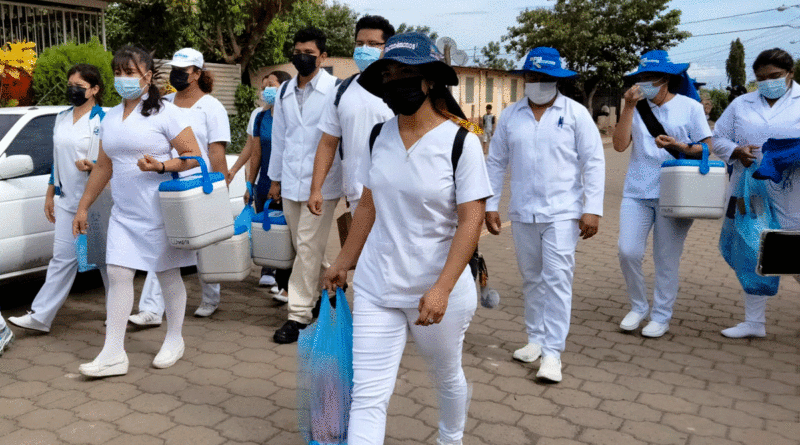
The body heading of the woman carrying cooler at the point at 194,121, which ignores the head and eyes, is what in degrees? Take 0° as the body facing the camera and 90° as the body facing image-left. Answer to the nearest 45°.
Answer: approximately 45°

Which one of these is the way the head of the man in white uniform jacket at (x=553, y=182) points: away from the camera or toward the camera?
toward the camera

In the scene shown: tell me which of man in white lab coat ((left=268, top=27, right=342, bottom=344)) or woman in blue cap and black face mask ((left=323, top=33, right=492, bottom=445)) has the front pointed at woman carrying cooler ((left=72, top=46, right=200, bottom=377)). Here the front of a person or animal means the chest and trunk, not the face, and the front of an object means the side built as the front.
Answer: the man in white lab coat

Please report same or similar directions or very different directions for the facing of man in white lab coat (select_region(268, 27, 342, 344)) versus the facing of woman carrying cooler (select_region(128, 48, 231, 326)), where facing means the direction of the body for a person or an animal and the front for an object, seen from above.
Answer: same or similar directions

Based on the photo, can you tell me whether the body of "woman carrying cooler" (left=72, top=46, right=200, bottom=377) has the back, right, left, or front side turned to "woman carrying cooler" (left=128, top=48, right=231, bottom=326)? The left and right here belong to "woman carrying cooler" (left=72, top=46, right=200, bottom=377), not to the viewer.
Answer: back

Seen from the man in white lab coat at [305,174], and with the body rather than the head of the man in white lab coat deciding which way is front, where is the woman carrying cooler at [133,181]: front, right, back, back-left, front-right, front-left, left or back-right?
front

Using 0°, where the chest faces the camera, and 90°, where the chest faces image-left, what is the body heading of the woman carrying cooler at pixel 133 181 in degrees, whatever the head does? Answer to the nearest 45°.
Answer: approximately 45°

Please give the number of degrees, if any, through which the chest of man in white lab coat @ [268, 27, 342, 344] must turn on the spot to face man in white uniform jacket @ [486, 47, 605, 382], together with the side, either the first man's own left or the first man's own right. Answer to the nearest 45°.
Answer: approximately 90° to the first man's own left

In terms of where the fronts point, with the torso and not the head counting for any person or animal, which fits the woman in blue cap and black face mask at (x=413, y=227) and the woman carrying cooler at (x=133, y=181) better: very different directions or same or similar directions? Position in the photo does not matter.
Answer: same or similar directions

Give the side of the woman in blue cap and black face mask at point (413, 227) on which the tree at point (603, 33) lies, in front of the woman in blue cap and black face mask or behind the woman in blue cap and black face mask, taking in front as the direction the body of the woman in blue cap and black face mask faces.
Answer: behind

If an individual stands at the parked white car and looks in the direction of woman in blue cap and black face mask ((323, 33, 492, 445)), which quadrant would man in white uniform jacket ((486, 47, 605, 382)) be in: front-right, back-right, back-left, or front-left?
front-left

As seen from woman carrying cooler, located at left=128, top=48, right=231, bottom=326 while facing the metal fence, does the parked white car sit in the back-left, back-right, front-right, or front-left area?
front-left

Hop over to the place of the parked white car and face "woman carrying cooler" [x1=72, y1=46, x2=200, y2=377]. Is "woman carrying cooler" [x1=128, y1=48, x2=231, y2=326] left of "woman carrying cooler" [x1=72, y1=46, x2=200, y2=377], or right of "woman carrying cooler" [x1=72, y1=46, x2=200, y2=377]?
left

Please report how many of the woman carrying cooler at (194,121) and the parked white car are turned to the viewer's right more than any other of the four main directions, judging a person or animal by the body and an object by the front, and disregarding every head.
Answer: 0

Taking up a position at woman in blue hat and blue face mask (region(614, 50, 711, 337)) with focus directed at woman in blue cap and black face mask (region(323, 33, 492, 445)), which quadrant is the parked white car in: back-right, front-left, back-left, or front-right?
front-right
